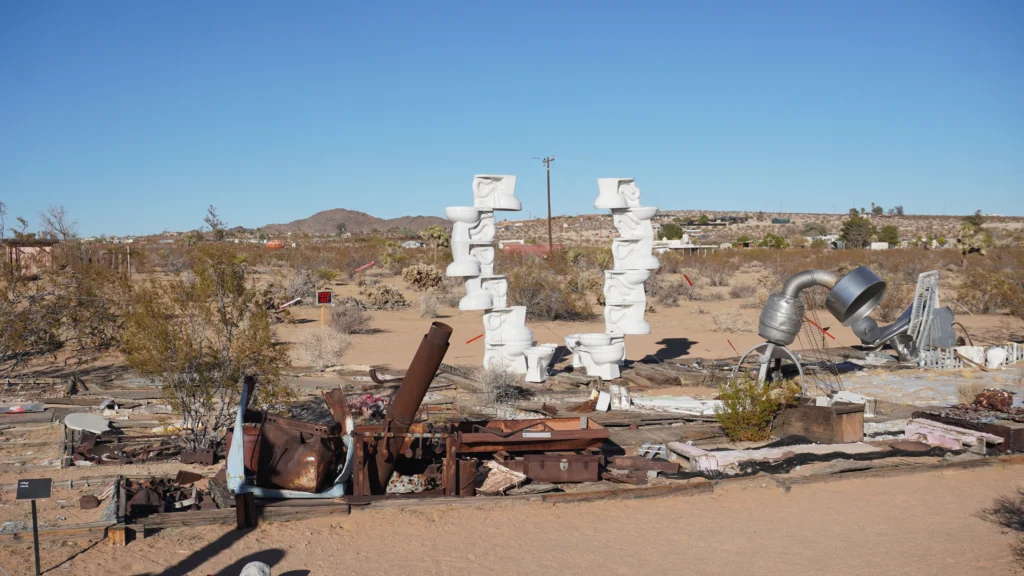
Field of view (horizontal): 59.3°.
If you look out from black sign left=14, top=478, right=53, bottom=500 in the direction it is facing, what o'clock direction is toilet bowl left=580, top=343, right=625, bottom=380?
The toilet bowl is roughly at 8 o'clock from the black sign.

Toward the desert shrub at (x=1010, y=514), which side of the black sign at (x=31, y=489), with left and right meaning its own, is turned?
left

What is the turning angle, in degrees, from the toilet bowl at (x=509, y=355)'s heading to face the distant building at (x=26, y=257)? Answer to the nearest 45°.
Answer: approximately 135° to its left

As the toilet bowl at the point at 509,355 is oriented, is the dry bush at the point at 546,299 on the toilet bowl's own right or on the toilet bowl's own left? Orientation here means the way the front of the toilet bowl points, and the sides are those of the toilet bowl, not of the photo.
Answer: on the toilet bowl's own left

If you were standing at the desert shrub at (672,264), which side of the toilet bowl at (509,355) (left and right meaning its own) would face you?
left

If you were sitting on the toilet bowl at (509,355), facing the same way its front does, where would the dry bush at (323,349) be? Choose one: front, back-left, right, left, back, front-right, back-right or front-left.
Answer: back-left

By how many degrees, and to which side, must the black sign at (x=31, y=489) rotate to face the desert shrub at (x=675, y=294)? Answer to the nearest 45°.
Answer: approximately 135° to its left

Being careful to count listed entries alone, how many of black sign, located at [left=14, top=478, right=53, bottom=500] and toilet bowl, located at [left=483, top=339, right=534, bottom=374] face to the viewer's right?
1

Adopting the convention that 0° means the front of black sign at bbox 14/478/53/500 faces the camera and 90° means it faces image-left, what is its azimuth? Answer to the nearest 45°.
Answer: approximately 0°

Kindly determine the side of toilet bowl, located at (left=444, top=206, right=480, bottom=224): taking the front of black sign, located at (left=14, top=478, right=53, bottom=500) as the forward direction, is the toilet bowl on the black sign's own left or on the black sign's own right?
on the black sign's own left
